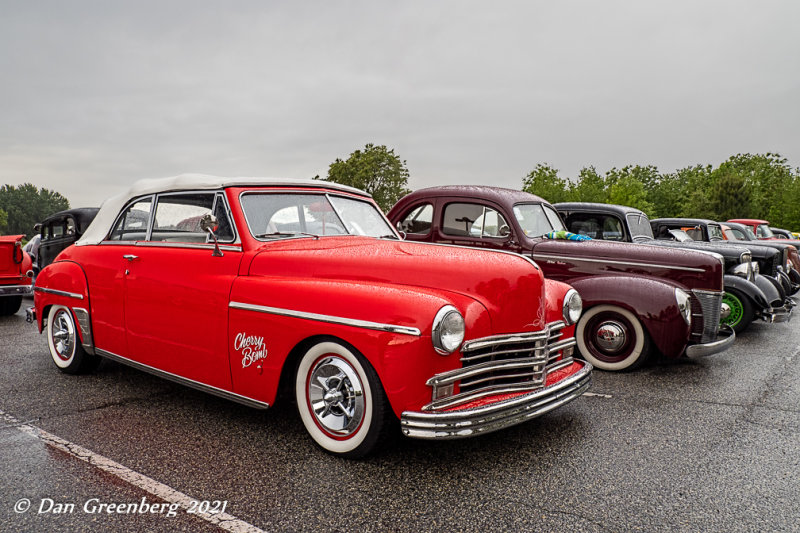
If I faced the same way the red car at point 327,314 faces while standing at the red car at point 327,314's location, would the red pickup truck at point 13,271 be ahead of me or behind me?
behind

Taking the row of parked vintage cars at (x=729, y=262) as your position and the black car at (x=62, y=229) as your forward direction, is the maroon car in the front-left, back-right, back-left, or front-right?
front-left

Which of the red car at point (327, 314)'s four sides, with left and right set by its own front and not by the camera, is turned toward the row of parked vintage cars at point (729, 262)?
left

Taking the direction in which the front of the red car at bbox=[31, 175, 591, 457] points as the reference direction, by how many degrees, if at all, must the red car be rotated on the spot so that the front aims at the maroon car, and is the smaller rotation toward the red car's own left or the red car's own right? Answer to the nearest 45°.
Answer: approximately 90° to the red car's own left

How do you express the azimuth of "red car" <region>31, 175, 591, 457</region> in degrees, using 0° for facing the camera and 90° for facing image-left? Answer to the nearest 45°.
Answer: approximately 315°

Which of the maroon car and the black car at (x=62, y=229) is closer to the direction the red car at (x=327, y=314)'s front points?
the maroon car

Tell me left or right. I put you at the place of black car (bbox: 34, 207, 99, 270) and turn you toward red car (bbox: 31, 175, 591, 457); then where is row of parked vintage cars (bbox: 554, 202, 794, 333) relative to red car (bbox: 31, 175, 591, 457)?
left

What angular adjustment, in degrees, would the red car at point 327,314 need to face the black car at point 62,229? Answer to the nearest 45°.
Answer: approximately 180°
